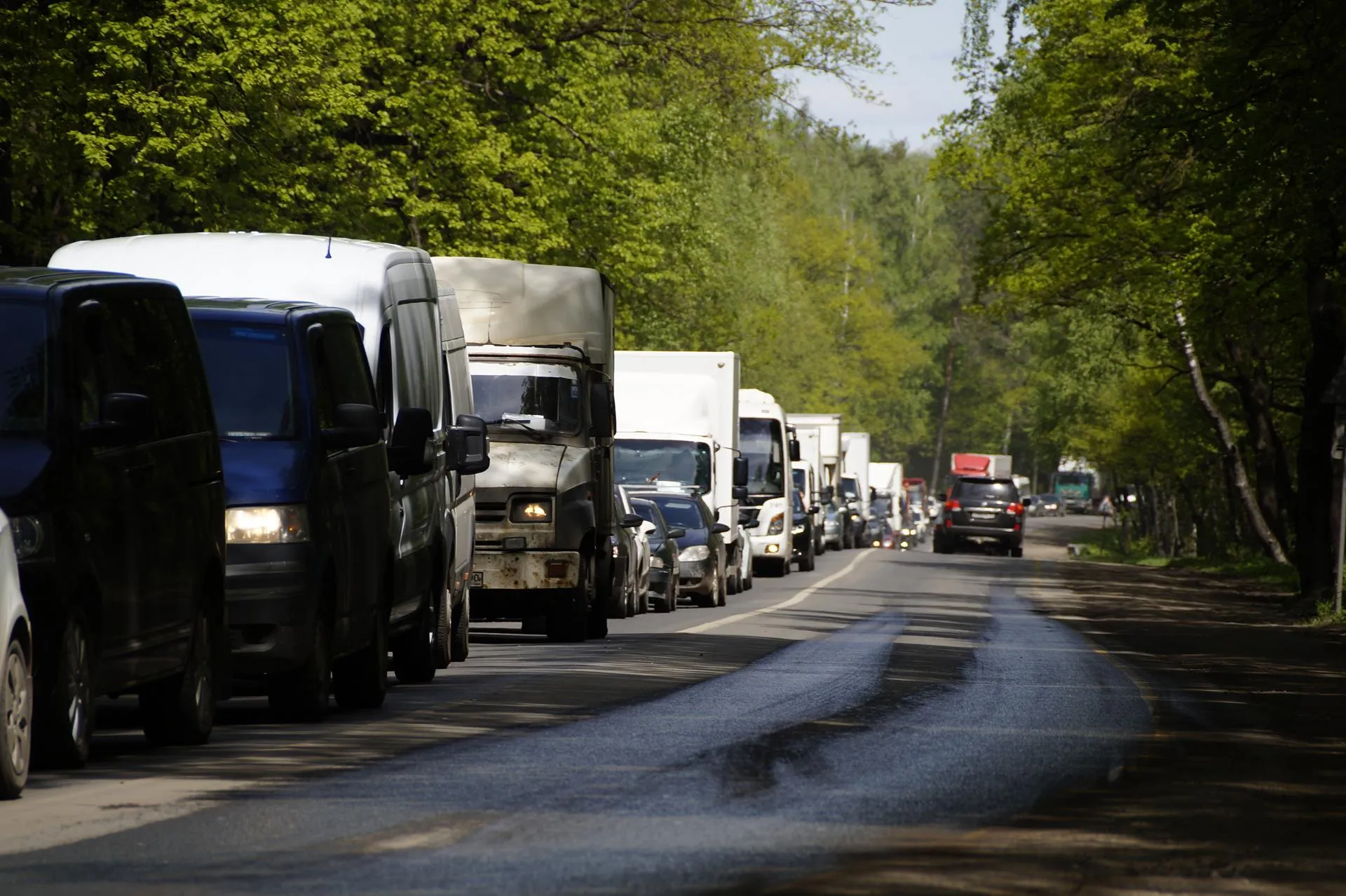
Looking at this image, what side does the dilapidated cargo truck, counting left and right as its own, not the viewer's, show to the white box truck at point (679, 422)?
back

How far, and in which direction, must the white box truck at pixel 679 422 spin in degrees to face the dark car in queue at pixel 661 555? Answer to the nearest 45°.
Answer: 0° — it already faces it

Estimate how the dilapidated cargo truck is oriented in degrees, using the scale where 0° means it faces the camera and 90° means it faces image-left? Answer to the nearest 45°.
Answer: approximately 0°

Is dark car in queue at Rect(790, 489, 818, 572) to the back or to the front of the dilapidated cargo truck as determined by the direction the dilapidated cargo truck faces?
to the back

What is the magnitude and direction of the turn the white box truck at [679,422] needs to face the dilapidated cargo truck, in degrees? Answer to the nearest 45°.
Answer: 0° — it already faces it

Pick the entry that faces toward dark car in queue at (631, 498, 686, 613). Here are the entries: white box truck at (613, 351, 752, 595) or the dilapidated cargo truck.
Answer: the white box truck

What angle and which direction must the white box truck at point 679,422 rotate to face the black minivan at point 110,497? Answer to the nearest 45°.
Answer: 0° — it already faces it

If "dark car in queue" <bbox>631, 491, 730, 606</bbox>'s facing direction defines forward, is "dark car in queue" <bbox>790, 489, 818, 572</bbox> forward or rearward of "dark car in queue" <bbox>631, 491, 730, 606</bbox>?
rearward
